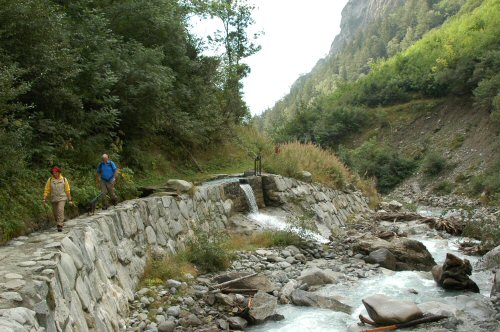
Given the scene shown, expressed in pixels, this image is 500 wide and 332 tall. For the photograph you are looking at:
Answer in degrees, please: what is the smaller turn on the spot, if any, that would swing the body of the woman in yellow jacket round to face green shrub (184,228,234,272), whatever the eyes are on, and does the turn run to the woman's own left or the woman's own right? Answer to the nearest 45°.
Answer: approximately 135° to the woman's own left

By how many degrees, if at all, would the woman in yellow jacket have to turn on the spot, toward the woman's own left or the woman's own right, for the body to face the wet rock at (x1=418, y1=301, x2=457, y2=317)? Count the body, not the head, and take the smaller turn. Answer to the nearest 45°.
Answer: approximately 90° to the woman's own left

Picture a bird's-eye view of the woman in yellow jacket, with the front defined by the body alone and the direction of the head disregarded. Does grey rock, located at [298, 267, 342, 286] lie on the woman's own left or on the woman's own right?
on the woman's own left

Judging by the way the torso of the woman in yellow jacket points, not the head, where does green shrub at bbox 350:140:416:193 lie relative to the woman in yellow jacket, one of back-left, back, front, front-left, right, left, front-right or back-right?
back-left

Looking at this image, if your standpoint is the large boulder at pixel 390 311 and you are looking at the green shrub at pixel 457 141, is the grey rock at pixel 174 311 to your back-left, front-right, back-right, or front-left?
back-left

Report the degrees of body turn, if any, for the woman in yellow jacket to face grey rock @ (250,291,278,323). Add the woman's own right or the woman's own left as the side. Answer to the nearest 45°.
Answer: approximately 90° to the woman's own left

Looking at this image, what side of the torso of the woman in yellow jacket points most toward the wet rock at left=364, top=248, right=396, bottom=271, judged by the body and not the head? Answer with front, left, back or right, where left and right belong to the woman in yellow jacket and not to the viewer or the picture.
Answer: left

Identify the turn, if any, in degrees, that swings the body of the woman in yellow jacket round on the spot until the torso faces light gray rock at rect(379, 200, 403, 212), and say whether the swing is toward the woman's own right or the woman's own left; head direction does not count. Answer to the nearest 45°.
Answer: approximately 135° to the woman's own left

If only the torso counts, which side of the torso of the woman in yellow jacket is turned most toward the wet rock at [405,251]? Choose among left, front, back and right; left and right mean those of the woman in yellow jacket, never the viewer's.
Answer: left

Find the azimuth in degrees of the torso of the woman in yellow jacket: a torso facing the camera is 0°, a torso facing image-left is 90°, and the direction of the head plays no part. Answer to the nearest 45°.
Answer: approximately 0°

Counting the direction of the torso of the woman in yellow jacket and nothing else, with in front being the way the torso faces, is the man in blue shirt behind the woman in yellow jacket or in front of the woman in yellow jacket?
behind
